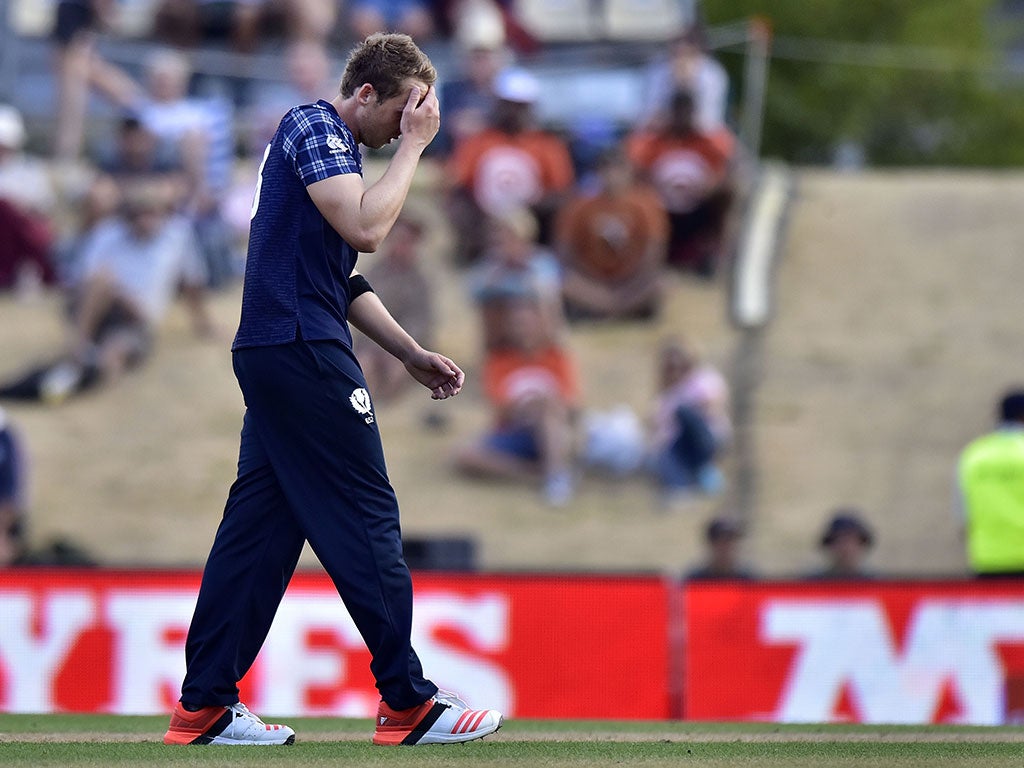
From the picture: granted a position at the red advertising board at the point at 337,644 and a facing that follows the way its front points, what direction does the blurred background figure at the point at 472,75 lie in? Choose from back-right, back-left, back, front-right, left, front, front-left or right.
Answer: back

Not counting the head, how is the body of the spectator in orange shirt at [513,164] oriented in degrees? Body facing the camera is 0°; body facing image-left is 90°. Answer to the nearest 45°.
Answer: approximately 0°

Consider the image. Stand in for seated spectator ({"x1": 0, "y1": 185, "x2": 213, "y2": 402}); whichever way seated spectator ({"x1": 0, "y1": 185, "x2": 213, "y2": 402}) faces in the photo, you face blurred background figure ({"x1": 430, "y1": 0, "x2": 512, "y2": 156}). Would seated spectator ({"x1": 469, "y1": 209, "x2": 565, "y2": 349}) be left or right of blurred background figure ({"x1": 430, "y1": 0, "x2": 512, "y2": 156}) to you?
right

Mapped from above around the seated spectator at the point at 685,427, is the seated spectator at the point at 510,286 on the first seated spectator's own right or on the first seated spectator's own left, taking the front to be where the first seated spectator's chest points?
on the first seated spectator's own right

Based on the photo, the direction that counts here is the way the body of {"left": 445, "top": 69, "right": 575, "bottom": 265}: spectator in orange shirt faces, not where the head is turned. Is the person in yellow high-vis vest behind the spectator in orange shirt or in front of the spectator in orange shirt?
in front

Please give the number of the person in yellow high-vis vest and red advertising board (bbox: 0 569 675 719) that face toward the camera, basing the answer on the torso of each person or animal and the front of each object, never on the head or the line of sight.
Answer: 1

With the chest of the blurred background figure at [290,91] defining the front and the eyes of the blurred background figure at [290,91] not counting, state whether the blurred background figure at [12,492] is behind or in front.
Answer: in front
